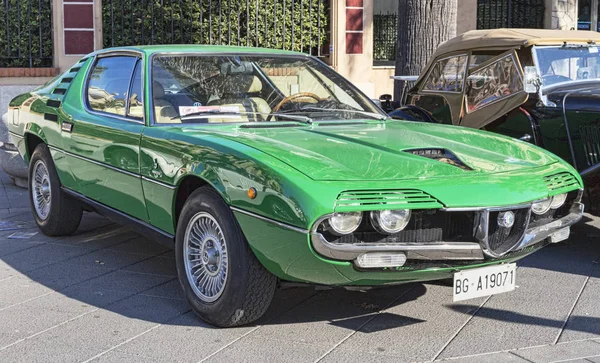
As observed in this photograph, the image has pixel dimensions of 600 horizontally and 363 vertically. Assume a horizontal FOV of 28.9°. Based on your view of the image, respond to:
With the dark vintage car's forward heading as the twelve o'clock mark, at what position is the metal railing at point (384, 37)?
The metal railing is roughly at 7 o'clock from the dark vintage car.

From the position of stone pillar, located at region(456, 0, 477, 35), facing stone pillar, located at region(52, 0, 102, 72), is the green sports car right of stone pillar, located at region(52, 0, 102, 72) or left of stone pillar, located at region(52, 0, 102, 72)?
left

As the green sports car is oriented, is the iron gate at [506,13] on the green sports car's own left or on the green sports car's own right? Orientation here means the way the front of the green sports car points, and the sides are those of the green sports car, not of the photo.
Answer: on the green sports car's own left

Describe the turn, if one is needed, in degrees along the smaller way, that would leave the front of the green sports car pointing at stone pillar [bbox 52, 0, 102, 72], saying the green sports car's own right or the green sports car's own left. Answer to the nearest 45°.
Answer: approximately 135° to the green sports car's own left

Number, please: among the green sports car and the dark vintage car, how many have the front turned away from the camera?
0

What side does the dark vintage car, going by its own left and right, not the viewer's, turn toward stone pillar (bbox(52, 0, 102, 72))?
back

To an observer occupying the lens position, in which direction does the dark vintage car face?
facing the viewer and to the right of the viewer

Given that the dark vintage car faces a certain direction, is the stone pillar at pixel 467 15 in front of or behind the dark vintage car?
behind
